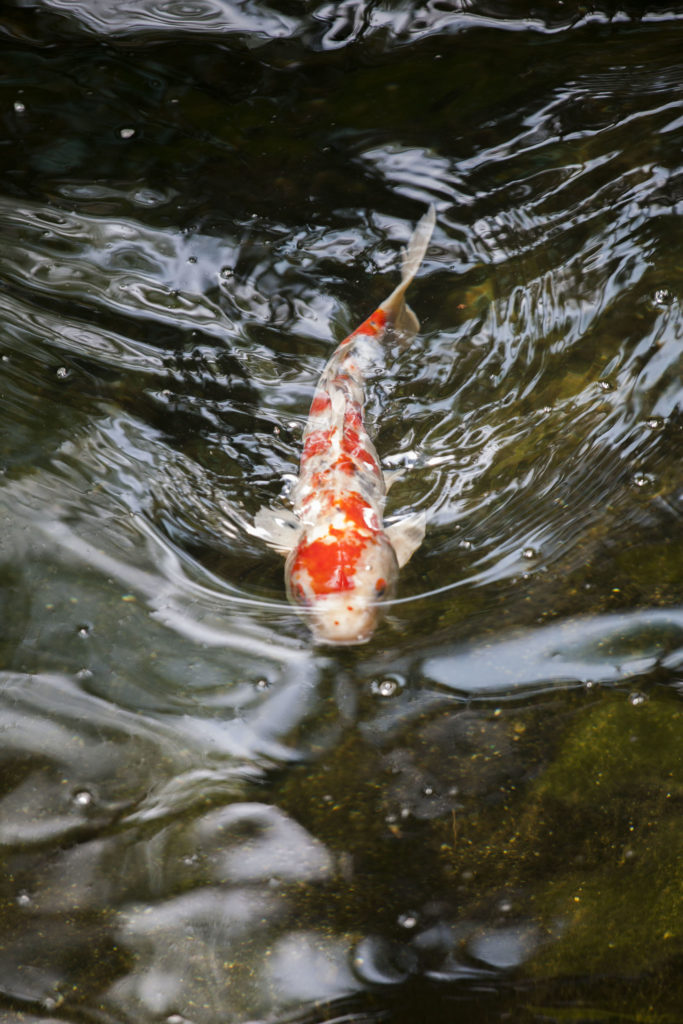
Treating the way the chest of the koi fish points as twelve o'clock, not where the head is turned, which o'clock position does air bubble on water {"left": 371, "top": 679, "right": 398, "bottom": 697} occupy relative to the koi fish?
The air bubble on water is roughly at 12 o'clock from the koi fish.

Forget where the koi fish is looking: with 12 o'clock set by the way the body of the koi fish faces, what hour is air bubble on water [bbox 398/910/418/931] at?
The air bubble on water is roughly at 12 o'clock from the koi fish.

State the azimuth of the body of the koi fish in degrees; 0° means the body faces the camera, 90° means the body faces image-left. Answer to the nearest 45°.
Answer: approximately 0°

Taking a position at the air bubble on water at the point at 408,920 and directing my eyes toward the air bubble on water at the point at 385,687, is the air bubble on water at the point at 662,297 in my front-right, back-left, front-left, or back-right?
front-right
